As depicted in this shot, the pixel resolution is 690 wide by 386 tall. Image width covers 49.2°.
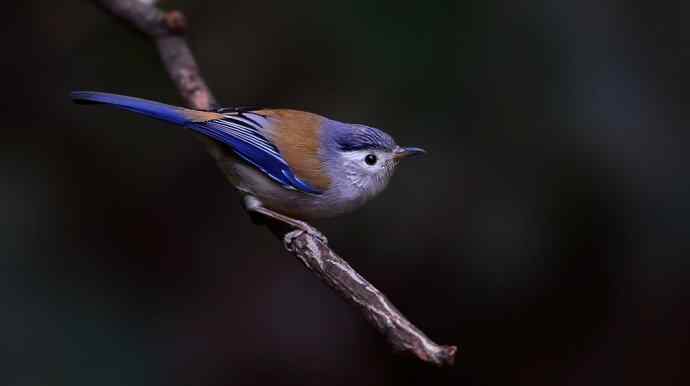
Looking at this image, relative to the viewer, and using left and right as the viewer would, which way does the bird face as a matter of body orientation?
facing to the right of the viewer
